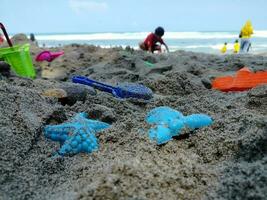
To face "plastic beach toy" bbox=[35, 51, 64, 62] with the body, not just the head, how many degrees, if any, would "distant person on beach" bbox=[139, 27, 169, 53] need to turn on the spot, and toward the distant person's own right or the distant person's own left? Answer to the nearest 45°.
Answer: approximately 135° to the distant person's own right

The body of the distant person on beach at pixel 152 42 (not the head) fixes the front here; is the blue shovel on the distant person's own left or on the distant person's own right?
on the distant person's own right

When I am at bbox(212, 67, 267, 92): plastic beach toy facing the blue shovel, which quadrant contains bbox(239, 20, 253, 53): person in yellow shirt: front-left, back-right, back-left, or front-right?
back-right
